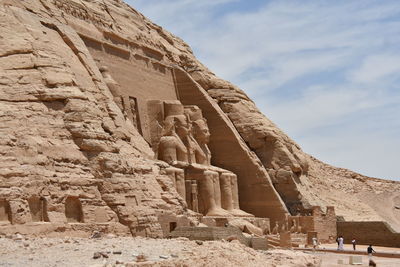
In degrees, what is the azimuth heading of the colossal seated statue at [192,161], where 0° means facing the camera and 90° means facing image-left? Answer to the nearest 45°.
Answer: approximately 315°

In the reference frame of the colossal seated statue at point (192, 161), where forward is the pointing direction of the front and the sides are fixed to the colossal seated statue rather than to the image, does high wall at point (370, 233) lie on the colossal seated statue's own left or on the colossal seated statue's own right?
on the colossal seated statue's own left
